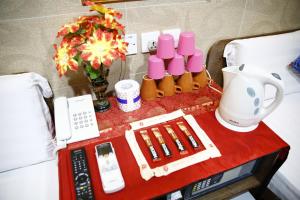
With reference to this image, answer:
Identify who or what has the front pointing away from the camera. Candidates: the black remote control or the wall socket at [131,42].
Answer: the black remote control

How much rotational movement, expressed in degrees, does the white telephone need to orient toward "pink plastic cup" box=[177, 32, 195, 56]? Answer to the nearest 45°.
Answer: approximately 90° to its left

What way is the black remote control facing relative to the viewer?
away from the camera

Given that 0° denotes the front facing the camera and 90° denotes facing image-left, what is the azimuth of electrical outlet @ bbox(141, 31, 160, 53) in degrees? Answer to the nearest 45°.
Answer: approximately 0°

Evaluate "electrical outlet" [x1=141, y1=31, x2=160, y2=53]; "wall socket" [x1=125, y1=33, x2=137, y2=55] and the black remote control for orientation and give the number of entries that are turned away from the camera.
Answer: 1

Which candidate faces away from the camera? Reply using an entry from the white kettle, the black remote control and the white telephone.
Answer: the black remote control

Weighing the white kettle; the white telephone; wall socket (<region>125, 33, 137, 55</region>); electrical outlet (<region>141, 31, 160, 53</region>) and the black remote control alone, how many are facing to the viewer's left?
1

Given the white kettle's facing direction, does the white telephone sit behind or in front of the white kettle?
in front

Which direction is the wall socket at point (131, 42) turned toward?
toward the camera

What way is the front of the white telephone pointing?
toward the camera

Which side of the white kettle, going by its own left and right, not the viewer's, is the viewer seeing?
left
